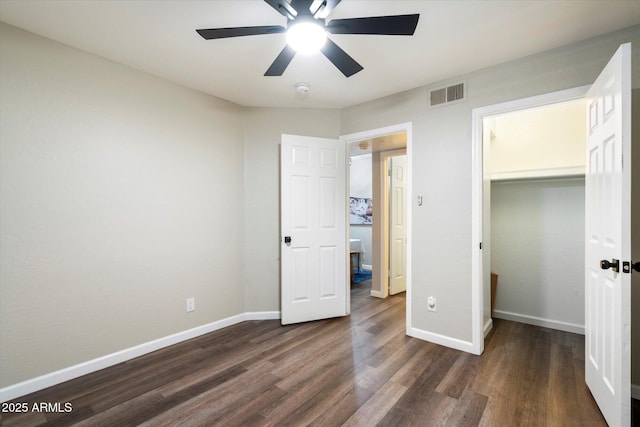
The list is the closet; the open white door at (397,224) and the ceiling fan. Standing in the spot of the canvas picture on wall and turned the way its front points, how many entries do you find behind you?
0

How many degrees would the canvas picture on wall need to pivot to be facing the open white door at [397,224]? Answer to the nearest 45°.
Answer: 0° — it already faces it

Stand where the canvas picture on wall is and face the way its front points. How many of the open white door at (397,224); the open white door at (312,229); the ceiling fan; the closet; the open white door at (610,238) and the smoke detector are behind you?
0

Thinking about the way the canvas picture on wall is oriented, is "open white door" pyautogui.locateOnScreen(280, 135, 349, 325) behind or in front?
in front

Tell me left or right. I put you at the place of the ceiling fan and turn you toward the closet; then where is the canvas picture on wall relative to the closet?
left

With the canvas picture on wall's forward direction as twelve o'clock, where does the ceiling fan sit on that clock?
The ceiling fan is roughly at 12 o'clock from the canvas picture on wall.

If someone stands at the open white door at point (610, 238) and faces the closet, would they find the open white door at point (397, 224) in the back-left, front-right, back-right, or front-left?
front-left

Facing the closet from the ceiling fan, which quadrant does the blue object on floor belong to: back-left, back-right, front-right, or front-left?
front-left

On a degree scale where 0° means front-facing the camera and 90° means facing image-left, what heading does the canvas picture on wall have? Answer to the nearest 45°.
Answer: approximately 0°

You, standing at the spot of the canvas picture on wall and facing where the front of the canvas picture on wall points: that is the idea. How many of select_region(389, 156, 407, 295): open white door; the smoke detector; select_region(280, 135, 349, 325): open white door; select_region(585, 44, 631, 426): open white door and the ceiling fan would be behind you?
0

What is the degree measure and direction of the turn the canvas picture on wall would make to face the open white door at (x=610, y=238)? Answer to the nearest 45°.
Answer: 0° — it already faces it

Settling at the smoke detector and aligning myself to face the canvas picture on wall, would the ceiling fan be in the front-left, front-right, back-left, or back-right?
back-right

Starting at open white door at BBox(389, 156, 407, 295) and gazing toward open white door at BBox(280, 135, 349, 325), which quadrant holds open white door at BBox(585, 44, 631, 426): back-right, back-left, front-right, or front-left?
front-left

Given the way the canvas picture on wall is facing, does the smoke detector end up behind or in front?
in front

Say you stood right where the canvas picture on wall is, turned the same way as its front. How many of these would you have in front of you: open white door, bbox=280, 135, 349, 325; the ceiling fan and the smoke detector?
3

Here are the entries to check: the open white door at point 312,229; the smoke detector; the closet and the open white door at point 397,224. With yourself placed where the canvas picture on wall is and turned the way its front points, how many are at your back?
0
